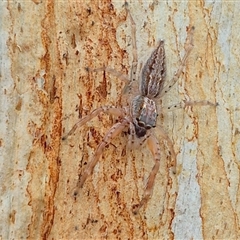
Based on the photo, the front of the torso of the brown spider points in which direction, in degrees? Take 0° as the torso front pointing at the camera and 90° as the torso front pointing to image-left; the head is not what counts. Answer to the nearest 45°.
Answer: approximately 0°
